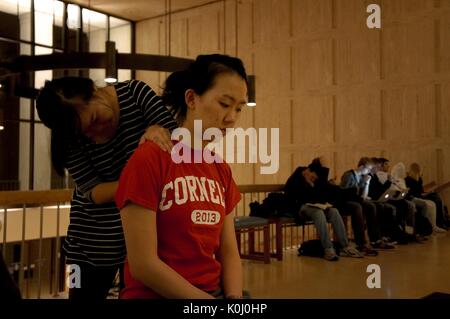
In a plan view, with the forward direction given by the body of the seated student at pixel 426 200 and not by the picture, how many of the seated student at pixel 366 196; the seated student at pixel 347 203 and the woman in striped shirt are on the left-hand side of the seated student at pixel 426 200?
0

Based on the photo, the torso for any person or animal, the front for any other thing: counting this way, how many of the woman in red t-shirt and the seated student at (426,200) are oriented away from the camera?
0

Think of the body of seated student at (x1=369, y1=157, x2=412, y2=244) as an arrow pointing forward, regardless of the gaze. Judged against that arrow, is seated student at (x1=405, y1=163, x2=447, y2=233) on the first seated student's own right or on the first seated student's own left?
on the first seated student's own left

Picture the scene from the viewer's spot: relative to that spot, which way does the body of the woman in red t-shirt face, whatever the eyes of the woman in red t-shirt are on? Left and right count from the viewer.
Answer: facing the viewer and to the right of the viewer

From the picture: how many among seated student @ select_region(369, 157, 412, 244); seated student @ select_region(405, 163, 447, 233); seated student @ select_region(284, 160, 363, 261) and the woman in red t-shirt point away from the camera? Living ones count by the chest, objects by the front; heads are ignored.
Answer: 0

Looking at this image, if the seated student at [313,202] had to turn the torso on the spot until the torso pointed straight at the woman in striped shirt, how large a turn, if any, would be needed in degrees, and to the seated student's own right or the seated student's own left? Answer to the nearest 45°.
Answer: approximately 45° to the seated student's own right

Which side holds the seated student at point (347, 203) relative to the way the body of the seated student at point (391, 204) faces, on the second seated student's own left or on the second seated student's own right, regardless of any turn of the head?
on the second seated student's own right

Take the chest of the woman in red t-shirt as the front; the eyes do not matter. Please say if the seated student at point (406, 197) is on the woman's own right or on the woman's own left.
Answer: on the woman's own left

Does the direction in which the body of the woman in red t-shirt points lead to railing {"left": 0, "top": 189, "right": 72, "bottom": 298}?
no
